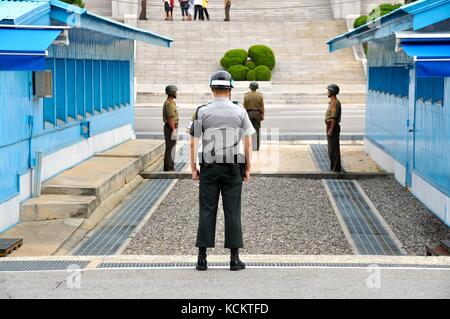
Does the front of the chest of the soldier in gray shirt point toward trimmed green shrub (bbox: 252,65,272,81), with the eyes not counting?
yes

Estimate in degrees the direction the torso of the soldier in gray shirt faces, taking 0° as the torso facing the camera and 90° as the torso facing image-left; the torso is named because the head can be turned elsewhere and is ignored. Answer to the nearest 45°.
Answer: approximately 180°

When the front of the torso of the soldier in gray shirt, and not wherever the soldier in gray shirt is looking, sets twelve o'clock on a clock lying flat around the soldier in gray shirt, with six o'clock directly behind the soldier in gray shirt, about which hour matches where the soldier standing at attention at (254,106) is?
The soldier standing at attention is roughly at 12 o'clock from the soldier in gray shirt.

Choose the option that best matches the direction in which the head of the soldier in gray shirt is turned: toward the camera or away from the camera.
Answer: away from the camera

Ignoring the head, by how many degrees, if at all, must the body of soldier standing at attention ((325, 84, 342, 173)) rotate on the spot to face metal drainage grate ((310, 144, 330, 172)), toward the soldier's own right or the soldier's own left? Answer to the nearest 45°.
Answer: approximately 90° to the soldier's own right

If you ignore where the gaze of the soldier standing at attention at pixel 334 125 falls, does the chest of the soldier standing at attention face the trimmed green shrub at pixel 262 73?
no

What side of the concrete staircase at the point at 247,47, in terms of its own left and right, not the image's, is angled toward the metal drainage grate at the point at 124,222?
front

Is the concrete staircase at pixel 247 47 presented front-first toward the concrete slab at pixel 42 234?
yes

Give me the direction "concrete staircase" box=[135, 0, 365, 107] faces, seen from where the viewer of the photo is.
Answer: facing the viewer

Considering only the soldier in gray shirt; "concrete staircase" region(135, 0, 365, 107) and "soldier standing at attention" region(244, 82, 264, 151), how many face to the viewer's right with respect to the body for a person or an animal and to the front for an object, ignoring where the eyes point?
0
